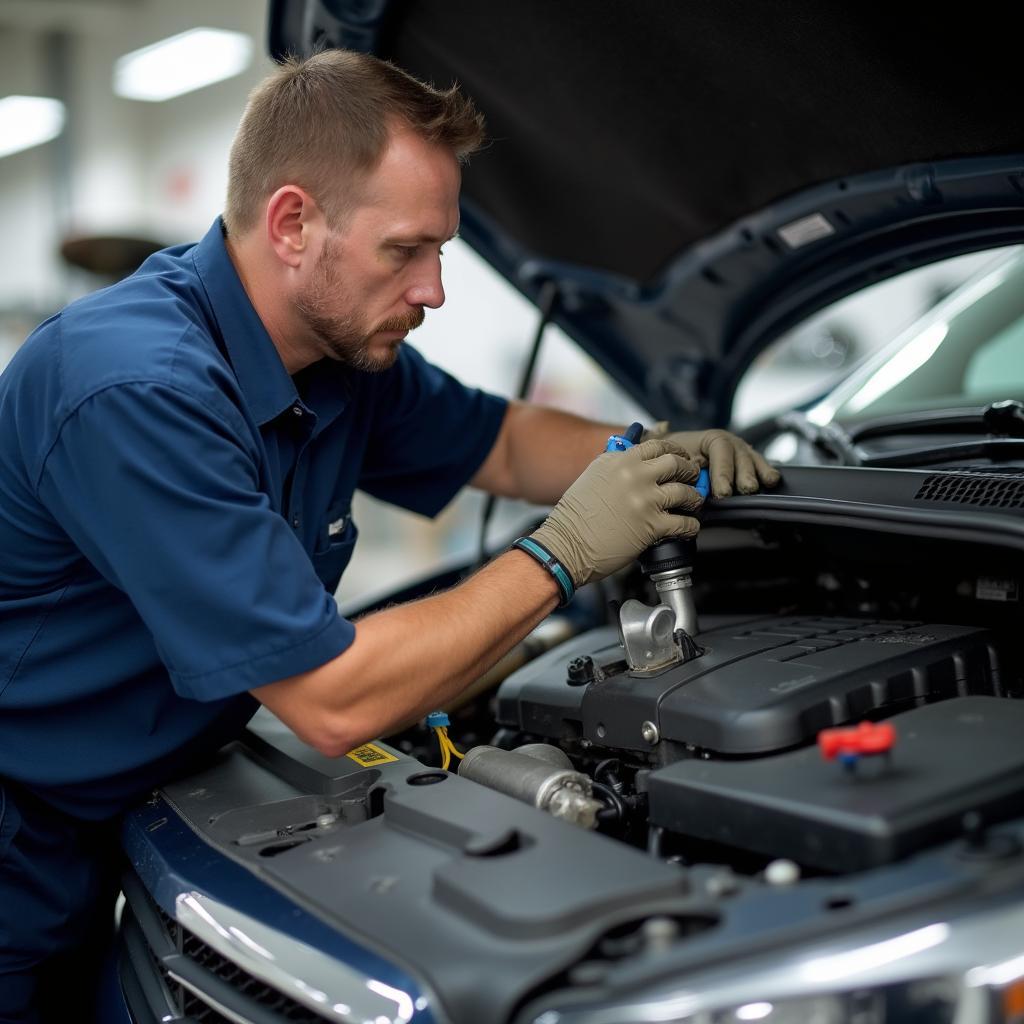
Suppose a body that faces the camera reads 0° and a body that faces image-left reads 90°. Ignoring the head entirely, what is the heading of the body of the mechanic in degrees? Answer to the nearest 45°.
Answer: approximately 270°

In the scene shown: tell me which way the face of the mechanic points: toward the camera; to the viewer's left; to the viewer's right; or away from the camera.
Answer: to the viewer's right
